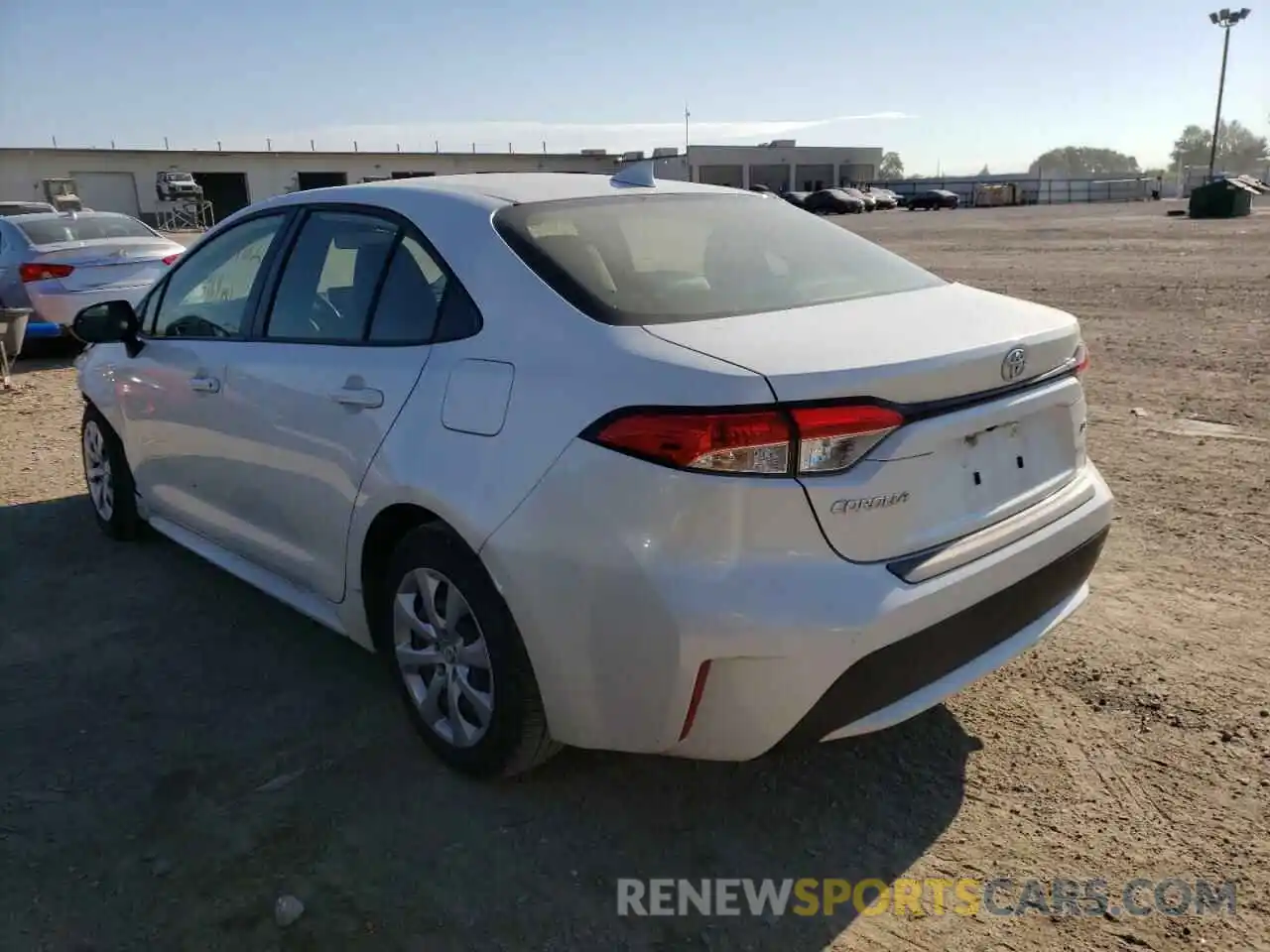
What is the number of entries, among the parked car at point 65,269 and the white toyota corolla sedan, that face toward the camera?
0

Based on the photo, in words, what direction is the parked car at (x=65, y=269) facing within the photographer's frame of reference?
facing away from the viewer and to the left of the viewer

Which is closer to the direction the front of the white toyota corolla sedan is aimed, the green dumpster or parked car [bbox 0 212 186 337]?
the parked car

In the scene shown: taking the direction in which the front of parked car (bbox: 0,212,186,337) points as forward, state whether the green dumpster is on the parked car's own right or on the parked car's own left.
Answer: on the parked car's own right

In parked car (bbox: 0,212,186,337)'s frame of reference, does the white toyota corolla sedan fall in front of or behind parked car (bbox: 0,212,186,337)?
behind

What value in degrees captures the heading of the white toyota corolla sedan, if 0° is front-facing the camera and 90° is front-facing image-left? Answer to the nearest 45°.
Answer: approximately 135°

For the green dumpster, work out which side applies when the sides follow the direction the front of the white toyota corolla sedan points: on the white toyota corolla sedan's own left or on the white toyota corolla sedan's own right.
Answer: on the white toyota corolla sedan's own right
